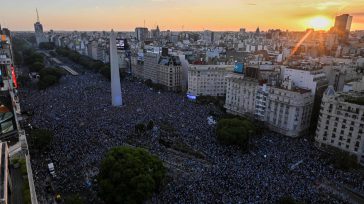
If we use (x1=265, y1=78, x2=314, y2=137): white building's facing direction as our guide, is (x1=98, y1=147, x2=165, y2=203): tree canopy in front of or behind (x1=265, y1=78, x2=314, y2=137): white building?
in front

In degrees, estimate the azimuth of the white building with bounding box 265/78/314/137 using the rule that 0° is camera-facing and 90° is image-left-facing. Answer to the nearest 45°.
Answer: approximately 45°

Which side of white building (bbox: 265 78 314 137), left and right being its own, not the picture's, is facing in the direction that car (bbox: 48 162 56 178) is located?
front

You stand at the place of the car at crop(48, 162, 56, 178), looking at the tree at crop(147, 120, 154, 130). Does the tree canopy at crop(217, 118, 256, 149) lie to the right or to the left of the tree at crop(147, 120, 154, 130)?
right

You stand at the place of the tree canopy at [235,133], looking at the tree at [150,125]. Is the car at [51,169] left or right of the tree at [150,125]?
left

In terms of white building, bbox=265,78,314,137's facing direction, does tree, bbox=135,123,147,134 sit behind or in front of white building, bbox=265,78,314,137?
in front

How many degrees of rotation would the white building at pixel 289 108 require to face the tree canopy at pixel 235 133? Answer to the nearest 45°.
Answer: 0° — it already faces it

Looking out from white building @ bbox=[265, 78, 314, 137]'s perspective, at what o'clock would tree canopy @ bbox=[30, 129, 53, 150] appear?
The tree canopy is roughly at 12 o'clock from the white building.

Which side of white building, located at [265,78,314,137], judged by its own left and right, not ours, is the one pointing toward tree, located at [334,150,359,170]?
left
